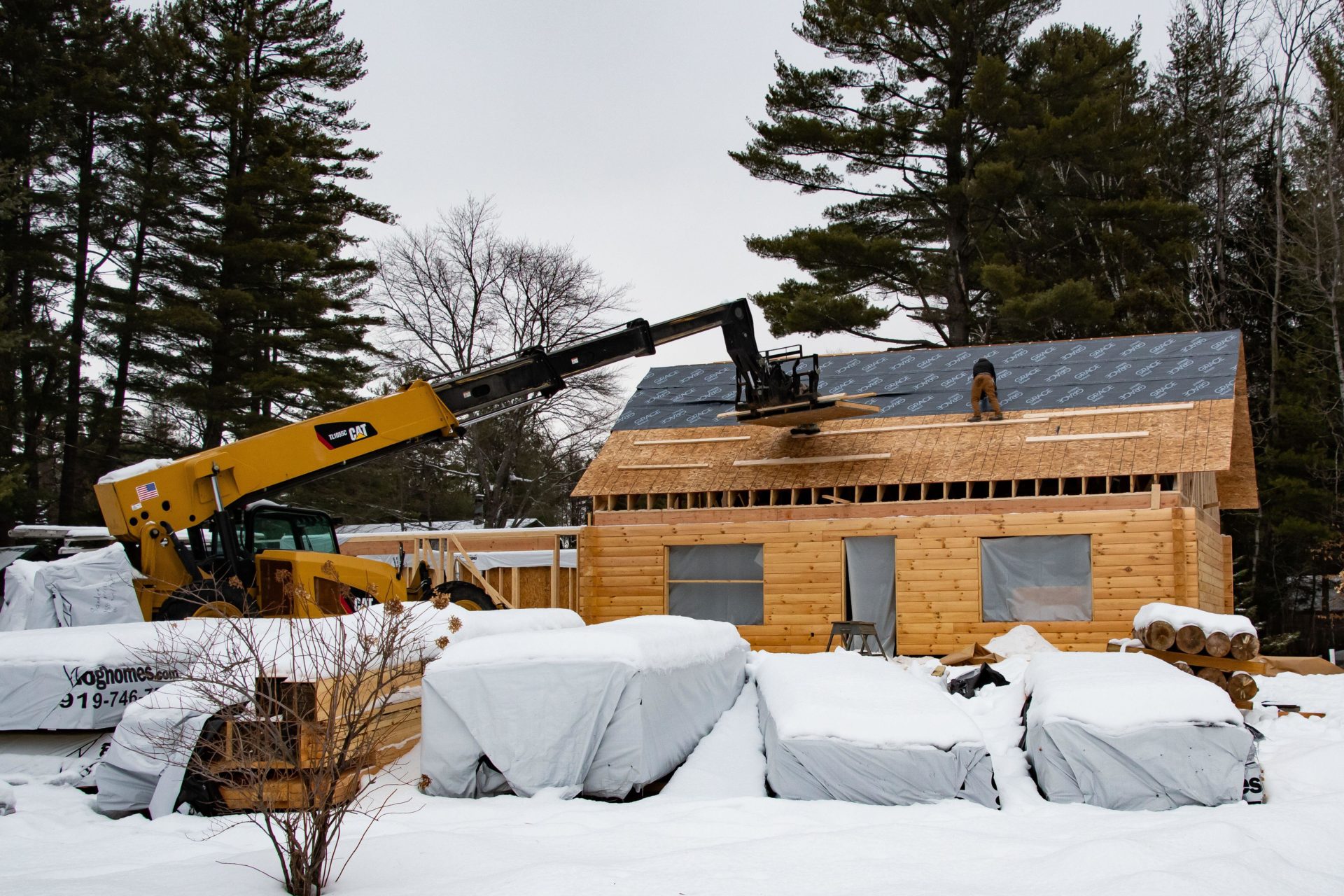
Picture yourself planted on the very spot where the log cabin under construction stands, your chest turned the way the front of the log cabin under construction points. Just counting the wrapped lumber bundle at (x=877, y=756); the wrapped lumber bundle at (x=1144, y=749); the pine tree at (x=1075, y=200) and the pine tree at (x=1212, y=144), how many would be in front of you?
2

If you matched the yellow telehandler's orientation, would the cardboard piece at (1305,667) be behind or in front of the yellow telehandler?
in front

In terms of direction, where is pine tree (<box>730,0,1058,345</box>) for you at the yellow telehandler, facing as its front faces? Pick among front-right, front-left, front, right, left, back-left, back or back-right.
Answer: front-left

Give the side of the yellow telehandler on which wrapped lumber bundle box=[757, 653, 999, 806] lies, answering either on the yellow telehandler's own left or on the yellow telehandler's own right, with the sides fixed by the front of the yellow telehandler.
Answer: on the yellow telehandler's own right

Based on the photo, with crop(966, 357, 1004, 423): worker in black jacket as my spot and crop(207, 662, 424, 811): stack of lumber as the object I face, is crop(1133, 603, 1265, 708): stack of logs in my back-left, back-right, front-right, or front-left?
front-left

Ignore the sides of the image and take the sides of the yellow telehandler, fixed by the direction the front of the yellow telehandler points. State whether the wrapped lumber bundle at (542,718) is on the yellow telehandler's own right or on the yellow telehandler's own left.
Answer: on the yellow telehandler's own right

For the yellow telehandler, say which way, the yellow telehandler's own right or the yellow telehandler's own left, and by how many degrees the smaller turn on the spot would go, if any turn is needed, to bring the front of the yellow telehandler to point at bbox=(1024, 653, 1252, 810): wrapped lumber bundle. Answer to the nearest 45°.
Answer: approximately 45° to the yellow telehandler's own right

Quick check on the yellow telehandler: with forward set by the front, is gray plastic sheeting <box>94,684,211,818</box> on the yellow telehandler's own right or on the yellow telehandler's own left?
on the yellow telehandler's own right

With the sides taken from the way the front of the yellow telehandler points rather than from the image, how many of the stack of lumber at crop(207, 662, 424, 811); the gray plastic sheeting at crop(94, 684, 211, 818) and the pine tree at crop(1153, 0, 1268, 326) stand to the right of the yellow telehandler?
2

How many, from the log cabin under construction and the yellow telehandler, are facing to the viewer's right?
1

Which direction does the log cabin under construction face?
toward the camera

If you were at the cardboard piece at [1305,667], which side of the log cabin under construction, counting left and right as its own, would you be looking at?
left

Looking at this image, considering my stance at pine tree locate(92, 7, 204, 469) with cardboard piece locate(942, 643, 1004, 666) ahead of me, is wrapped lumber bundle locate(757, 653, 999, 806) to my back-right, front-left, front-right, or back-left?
front-right

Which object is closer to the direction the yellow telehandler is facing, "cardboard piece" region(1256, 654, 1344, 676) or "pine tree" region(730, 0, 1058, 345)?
the cardboard piece

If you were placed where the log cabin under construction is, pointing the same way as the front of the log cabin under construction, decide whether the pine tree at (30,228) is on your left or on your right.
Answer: on your right

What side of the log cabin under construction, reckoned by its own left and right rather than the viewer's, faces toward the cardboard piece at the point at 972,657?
front

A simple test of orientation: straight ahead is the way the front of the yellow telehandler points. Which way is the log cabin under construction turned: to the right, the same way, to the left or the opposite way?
to the right

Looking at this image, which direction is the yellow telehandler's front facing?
to the viewer's right
